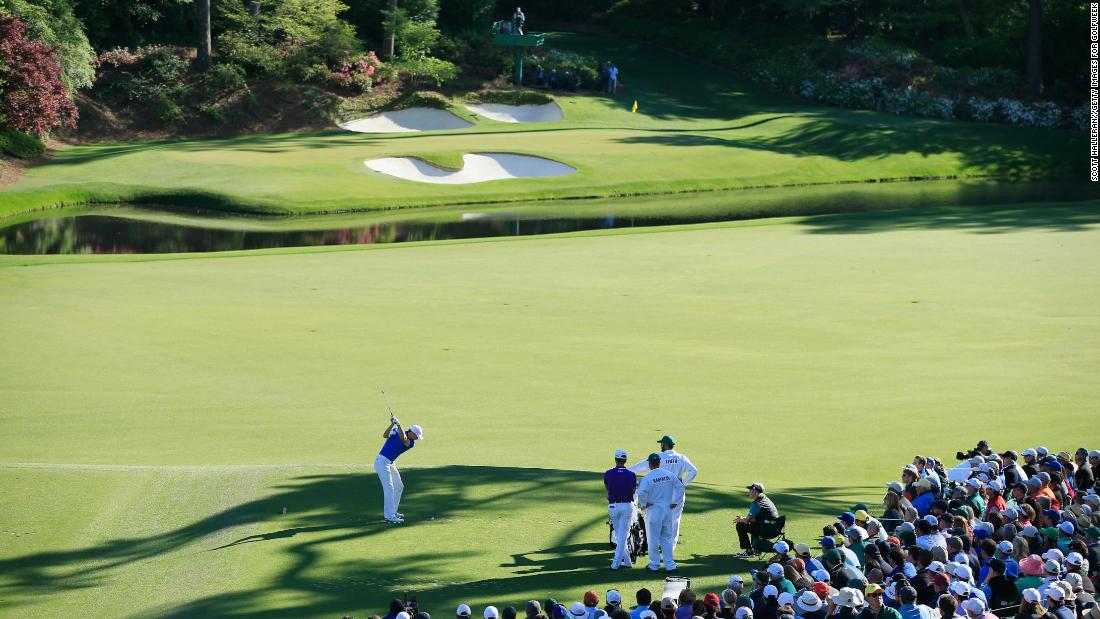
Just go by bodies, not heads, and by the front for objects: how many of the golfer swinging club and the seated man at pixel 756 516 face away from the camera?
0

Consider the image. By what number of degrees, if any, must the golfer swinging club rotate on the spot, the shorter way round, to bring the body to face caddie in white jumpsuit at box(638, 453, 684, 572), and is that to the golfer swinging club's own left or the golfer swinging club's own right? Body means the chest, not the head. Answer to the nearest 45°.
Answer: approximately 45° to the golfer swinging club's own right

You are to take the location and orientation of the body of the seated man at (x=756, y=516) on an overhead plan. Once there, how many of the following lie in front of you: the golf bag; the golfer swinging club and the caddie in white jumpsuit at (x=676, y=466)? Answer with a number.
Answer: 3

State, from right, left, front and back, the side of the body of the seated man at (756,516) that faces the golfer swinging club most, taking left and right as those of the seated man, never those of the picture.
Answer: front

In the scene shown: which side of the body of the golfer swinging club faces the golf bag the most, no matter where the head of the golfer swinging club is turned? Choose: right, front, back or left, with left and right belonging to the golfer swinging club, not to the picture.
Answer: front

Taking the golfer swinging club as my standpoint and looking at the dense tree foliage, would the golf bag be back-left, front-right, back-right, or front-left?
back-right

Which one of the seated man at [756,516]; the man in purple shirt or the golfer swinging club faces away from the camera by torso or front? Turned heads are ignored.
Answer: the man in purple shirt

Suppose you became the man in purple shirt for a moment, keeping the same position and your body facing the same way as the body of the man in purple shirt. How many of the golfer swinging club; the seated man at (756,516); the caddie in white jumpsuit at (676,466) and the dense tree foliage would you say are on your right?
2

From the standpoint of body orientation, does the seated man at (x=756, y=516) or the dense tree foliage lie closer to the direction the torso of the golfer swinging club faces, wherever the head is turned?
the seated man

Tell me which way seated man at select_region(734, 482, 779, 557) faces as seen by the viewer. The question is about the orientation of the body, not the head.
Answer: to the viewer's left

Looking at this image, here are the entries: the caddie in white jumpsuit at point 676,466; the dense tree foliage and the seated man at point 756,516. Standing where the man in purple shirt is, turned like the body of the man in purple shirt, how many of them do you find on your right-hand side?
2

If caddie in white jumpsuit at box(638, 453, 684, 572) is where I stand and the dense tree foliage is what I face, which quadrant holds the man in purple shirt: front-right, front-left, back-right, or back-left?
front-left

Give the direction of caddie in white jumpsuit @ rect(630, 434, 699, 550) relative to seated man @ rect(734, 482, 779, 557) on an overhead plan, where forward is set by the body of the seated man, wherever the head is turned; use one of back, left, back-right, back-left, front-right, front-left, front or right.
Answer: front

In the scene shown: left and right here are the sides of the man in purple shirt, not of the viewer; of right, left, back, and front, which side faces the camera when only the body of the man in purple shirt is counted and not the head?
back

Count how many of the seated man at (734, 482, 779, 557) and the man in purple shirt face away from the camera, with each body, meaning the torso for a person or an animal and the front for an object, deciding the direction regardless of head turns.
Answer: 1

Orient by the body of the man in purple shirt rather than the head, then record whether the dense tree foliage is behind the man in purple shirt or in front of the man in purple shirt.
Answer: in front

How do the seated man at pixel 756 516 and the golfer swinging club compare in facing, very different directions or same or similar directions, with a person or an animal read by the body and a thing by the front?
very different directions

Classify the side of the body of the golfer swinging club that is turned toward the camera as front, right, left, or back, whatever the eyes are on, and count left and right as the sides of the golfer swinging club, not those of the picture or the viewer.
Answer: right
